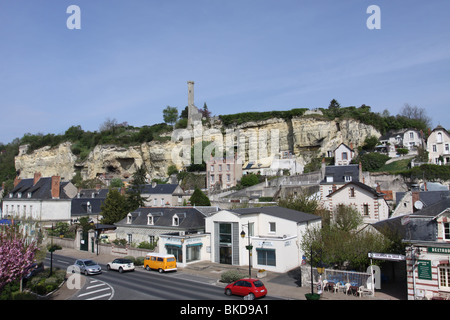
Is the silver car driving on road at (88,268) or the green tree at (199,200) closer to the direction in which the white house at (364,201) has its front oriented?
the silver car driving on road

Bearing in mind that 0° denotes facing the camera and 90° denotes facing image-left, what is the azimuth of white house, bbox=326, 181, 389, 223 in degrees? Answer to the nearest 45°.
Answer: approximately 0°

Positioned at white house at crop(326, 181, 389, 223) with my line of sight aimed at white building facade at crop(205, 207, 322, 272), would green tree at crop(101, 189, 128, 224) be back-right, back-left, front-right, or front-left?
front-right

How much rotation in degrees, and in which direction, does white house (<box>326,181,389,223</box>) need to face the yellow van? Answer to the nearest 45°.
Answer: approximately 45° to its right

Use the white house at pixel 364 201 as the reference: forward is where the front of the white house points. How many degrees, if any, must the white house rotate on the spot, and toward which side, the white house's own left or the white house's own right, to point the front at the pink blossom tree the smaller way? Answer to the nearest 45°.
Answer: approximately 45° to the white house's own right

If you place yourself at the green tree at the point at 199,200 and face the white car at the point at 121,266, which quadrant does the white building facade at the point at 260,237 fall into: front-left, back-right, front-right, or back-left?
front-left

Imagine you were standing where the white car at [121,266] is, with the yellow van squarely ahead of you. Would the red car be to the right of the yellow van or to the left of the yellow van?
right

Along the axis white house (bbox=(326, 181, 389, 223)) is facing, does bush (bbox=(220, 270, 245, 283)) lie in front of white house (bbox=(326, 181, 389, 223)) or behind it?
in front

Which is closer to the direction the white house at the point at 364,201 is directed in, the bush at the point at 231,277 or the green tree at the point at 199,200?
the bush

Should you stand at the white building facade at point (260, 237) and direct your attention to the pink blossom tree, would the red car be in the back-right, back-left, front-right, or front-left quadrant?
front-left

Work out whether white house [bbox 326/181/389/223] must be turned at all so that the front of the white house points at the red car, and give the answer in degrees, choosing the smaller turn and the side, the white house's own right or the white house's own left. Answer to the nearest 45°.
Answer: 0° — it already faces it

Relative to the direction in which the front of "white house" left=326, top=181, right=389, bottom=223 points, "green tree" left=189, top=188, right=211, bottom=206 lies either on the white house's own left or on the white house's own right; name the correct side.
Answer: on the white house's own right

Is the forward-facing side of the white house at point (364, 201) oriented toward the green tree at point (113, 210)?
no

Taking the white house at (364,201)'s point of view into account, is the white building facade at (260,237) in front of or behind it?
in front

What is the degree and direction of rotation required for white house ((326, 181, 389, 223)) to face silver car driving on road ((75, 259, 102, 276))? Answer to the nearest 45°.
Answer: approximately 45° to its right
